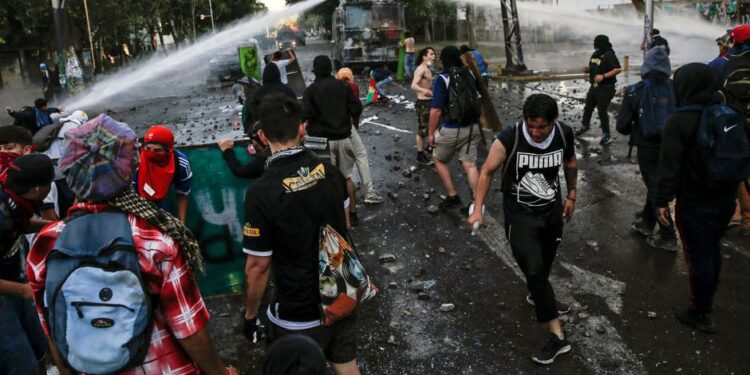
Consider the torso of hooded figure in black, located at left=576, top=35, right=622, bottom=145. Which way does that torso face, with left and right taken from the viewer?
facing the viewer and to the left of the viewer

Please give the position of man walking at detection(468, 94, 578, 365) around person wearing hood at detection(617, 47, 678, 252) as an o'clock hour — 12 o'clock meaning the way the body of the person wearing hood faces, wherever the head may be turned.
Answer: The man walking is roughly at 8 o'clock from the person wearing hood.

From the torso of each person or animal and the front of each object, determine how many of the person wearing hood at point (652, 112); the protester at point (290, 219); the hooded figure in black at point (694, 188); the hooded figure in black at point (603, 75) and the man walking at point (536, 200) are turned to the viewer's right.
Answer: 0

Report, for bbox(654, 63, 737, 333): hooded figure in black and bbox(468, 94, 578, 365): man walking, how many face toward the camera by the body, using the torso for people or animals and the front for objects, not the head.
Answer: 1

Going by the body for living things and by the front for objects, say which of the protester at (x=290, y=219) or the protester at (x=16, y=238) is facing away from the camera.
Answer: the protester at (x=290, y=219)

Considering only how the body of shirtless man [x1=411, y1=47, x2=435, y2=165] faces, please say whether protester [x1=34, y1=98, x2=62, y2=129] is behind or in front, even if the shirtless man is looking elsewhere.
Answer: behind

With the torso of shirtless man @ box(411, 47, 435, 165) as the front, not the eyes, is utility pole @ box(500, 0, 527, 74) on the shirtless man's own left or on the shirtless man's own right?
on the shirtless man's own left

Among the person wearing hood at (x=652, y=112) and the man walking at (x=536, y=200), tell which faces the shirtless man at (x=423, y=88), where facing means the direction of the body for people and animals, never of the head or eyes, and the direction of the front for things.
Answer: the person wearing hood

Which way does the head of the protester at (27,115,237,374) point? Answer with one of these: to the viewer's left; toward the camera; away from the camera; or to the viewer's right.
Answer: away from the camera

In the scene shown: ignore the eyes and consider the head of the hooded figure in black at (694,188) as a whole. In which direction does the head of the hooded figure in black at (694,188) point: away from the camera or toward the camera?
away from the camera

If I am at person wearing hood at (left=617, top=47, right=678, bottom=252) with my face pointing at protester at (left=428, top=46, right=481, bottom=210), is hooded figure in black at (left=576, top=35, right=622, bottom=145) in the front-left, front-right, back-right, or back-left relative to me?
front-right

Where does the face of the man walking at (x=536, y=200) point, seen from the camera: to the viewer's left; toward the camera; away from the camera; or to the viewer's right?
toward the camera

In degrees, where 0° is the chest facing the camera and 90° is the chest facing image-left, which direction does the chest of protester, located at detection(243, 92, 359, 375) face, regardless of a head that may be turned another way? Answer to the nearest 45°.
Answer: approximately 180°

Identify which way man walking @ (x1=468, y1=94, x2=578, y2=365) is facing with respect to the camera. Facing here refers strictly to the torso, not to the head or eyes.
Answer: toward the camera

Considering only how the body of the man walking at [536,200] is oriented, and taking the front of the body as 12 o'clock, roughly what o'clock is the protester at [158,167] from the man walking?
The protester is roughly at 3 o'clock from the man walking.
